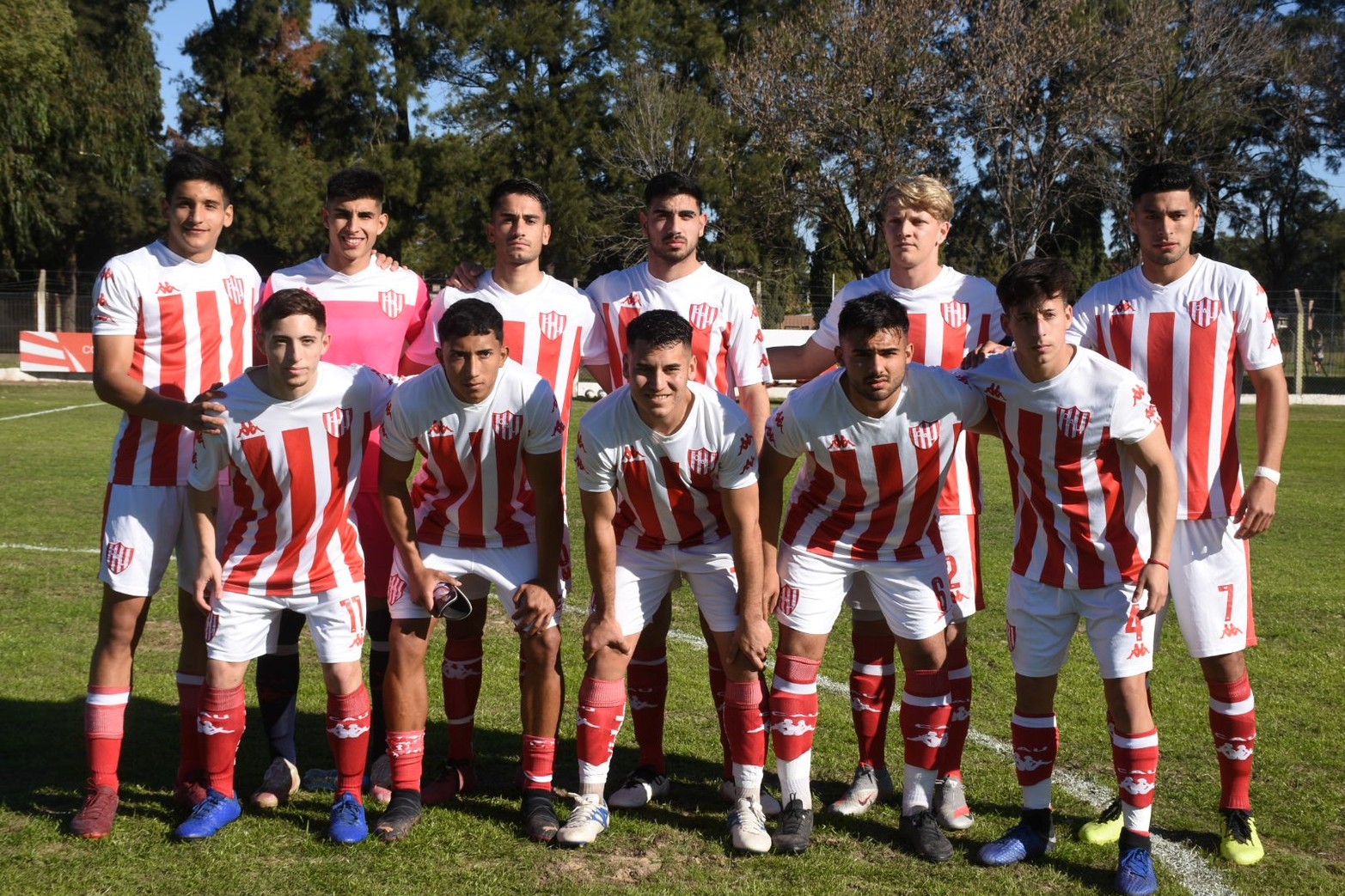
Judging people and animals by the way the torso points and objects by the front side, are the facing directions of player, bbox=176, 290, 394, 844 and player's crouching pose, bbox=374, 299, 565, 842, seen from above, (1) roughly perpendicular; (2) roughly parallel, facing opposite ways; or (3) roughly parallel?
roughly parallel

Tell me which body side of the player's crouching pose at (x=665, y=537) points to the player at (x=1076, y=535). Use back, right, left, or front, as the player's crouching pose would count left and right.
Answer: left

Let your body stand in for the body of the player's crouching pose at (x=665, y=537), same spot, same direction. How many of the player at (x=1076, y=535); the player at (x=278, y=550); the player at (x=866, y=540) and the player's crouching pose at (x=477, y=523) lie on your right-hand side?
2

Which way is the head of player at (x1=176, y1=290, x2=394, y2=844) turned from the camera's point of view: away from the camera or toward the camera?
toward the camera

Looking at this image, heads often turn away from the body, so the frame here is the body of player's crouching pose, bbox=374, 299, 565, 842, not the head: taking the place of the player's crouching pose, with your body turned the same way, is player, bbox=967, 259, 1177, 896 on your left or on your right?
on your left

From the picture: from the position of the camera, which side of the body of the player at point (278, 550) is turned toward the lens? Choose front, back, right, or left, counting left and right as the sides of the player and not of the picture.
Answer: front

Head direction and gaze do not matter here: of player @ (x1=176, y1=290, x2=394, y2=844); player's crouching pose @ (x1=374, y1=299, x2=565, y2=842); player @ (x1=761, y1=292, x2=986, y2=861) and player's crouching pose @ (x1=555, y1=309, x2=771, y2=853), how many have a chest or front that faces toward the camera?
4

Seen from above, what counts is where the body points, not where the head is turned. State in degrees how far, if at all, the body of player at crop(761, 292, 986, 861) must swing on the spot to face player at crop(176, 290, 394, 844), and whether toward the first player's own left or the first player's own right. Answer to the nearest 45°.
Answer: approximately 90° to the first player's own right

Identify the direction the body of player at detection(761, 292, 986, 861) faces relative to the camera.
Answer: toward the camera

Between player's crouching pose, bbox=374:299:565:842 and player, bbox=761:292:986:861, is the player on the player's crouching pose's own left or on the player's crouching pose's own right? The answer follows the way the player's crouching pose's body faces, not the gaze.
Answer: on the player's crouching pose's own left

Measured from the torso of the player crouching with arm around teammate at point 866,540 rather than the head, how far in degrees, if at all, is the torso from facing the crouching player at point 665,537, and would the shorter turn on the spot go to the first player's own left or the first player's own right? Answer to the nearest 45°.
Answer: approximately 90° to the first player's own right

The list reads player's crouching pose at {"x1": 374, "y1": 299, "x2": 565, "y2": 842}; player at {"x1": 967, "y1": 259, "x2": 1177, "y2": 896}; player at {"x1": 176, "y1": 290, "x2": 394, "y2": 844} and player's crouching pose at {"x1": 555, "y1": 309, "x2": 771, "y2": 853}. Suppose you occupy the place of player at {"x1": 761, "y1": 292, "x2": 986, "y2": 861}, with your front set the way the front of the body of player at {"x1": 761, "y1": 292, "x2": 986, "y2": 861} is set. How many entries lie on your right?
3

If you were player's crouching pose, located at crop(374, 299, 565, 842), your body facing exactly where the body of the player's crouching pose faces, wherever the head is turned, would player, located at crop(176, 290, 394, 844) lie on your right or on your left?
on your right

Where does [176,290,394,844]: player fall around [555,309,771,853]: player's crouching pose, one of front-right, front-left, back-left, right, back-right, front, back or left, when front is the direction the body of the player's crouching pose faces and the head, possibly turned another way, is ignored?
right

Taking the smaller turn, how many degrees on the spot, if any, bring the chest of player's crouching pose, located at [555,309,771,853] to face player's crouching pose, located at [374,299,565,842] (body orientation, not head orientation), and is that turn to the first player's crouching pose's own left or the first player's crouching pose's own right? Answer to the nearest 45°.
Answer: approximately 90° to the first player's crouching pose's own right

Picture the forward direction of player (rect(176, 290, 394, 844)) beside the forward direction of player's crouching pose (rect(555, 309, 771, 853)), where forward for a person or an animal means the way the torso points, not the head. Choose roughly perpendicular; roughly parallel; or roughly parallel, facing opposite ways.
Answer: roughly parallel

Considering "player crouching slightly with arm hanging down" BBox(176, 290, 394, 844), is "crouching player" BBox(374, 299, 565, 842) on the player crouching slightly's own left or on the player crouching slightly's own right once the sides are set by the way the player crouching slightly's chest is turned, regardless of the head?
on the player crouching slightly's own left
